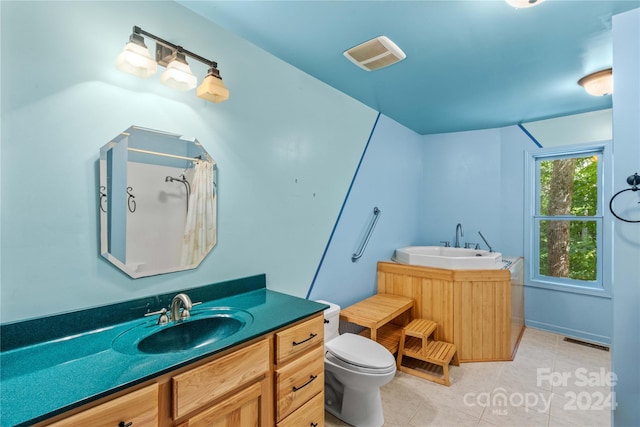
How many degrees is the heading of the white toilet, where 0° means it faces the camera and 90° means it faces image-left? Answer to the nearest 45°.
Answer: approximately 315°

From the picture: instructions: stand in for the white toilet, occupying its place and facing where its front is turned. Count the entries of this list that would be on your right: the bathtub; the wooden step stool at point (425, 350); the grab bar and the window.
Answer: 0

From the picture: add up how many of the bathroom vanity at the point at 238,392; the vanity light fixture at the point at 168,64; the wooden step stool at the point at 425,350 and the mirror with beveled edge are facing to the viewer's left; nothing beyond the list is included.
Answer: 0

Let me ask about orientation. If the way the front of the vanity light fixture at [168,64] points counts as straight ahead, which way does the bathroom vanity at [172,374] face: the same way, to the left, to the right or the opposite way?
the same way

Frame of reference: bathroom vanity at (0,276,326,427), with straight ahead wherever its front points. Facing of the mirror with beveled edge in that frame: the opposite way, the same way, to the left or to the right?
the same way

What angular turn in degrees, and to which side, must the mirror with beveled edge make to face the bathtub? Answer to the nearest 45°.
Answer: approximately 45° to its left

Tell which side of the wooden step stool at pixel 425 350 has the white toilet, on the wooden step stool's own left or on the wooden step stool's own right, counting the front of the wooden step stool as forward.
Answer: on the wooden step stool's own right

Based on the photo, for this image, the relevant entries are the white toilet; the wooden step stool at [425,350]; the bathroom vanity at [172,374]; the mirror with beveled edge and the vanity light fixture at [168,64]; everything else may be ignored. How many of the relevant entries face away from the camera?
0

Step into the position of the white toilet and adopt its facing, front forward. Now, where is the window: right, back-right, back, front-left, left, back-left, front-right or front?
left

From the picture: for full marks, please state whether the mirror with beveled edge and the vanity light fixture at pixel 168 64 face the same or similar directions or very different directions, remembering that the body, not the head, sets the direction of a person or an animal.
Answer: same or similar directions

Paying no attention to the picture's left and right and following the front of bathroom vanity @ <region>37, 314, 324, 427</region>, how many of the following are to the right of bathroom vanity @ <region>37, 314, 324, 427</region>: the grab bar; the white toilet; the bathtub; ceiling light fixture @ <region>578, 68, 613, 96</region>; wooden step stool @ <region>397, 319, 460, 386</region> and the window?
0

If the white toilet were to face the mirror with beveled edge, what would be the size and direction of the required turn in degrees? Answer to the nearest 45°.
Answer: approximately 90° to its right

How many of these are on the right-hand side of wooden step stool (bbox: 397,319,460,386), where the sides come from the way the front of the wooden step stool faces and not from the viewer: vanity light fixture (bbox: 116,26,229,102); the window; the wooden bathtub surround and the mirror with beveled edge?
2

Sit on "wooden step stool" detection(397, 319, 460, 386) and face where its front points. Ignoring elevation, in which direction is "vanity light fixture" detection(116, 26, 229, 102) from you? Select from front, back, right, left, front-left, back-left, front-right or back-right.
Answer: right

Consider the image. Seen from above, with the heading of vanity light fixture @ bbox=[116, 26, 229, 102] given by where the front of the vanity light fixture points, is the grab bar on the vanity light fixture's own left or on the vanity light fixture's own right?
on the vanity light fixture's own left

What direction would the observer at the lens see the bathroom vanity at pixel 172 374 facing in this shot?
facing the viewer and to the right of the viewer

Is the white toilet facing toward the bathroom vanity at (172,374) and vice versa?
no
